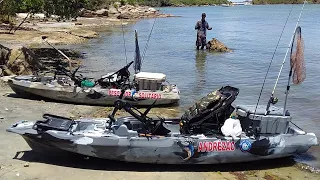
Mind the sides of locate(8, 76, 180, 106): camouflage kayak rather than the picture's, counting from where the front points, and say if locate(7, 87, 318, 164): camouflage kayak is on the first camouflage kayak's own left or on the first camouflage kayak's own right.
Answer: on the first camouflage kayak's own left

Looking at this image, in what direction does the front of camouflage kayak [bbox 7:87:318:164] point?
to the viewer's left

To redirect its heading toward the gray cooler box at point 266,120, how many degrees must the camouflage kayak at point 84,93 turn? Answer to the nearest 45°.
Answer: approximately 135° to its left

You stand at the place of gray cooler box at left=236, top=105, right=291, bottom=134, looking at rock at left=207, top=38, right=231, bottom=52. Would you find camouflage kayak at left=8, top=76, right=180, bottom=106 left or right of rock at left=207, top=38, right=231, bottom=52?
left

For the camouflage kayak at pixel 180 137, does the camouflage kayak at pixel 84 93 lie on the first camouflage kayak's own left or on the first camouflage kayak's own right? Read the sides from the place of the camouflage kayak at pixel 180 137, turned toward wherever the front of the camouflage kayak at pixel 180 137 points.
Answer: on the first camouflage kayak's own right

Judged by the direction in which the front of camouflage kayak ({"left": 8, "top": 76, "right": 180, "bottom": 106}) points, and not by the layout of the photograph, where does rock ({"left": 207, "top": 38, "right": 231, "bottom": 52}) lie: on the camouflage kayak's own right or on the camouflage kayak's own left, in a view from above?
on the camouflage kayak's own right

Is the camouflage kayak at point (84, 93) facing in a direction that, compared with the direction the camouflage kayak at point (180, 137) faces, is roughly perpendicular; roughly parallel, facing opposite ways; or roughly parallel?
roughly parallel

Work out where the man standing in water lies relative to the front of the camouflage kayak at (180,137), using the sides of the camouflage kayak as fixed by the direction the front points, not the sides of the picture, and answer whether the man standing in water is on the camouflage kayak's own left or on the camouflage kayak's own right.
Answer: on the camouflage kayak's own right

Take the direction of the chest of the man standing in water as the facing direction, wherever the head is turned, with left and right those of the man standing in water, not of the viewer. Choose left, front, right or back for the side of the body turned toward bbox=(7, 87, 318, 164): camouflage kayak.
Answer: front

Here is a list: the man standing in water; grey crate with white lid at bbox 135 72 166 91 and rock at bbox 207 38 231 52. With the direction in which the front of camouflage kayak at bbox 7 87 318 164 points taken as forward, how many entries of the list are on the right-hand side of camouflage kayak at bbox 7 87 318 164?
3

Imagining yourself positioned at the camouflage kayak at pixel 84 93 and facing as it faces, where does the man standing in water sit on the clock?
The man standing in water is roughly at 4 o'clock from the camouflage kayak.

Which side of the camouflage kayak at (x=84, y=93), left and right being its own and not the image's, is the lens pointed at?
left

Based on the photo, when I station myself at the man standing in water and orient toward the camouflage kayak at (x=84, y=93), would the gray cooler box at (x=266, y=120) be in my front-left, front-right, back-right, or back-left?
front-left

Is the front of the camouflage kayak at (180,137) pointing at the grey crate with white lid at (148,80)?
no

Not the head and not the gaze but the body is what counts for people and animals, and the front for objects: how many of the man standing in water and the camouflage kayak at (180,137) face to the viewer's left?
1
